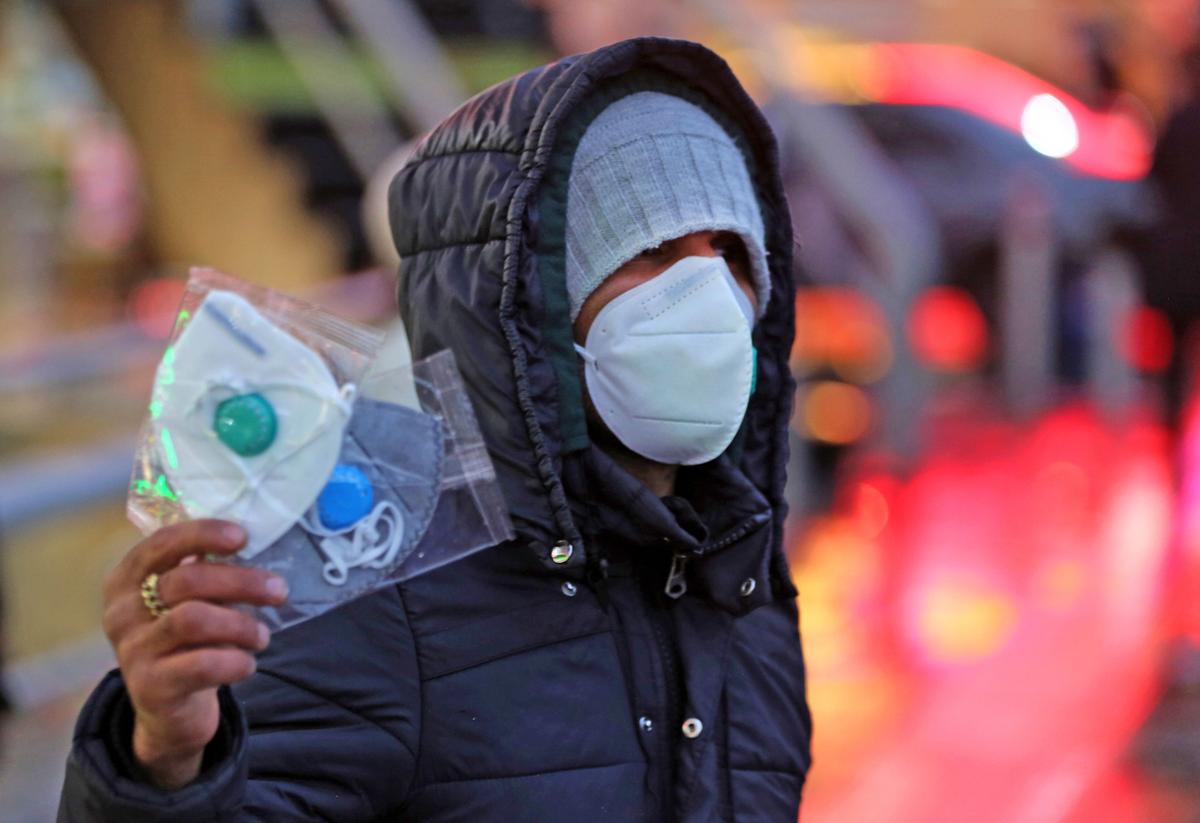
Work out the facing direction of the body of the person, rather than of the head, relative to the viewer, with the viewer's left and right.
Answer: facing the viewer and to the right of the viewer

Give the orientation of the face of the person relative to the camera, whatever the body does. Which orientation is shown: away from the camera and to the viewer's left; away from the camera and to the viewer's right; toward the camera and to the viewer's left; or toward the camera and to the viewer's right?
toward the camera and to the viewer's right
